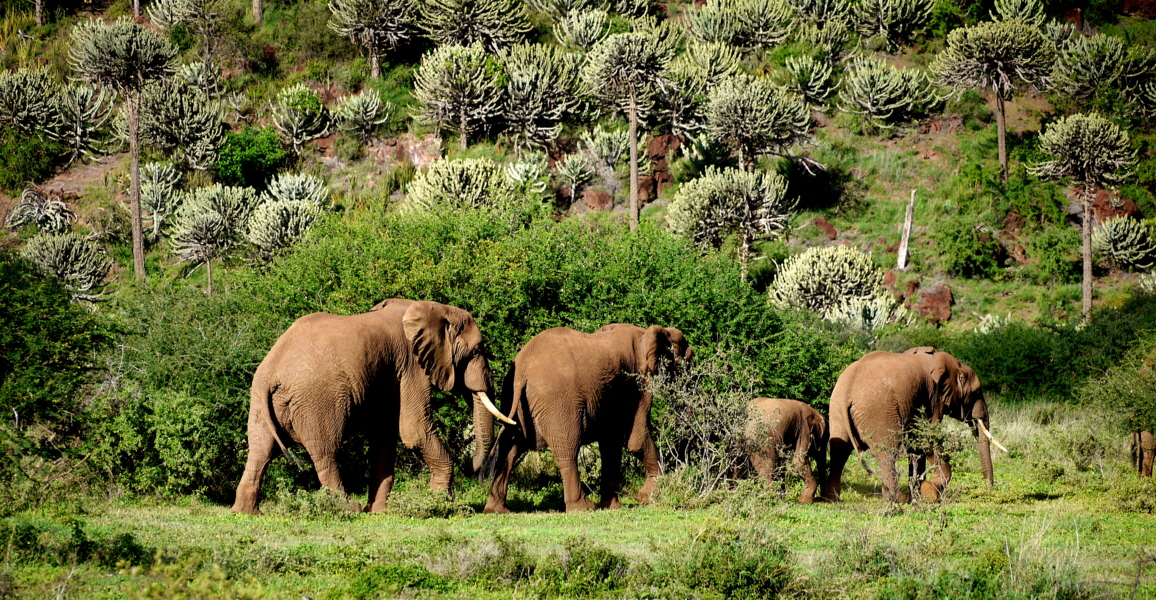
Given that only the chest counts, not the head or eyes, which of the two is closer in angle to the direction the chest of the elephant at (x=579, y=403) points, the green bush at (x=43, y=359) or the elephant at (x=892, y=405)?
the elephant

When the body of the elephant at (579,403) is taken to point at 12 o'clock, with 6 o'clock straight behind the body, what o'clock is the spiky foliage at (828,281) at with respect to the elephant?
The spiky foliage is roughly at 11 o'clock from the elephant.

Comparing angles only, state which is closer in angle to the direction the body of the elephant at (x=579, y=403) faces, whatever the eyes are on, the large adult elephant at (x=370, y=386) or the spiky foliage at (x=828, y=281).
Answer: the spiky foliage

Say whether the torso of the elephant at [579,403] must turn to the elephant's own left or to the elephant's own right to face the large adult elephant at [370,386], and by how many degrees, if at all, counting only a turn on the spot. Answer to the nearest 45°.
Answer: approximately 135° to the elephant's own left

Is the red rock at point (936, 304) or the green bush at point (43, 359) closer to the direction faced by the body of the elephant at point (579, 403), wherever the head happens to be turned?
the red rock

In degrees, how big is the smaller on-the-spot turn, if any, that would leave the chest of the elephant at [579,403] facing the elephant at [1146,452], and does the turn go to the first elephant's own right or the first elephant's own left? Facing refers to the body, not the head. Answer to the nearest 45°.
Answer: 0° — it already faces it

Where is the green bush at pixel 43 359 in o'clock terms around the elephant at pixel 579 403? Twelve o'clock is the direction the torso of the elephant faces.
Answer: The green bush is roughly at 8 o'clock from the elephant.

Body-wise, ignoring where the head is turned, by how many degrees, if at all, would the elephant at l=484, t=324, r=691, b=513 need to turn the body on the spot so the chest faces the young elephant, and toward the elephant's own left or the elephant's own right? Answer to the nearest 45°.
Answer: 0° — it already faces it

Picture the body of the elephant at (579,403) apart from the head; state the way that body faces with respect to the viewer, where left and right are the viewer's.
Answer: facing away from the viewer and to the right of the viewer

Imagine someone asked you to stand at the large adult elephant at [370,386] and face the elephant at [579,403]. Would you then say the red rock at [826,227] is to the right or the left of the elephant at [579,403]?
left

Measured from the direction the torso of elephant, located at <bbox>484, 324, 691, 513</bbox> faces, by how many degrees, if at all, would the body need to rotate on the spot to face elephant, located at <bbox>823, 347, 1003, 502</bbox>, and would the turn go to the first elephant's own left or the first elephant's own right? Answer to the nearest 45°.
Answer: approximately 45° to the first elephant's own right

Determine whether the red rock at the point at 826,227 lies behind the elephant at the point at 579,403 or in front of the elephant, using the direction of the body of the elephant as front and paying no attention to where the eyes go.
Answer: in front

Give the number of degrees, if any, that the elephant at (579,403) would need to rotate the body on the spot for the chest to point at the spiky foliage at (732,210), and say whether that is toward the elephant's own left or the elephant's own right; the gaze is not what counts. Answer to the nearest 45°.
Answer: approximately 45° to the elephant's own left
